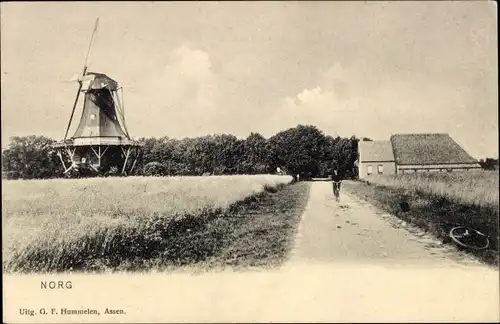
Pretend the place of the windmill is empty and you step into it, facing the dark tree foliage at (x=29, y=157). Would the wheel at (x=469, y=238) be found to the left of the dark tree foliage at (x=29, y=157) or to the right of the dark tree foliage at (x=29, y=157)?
left

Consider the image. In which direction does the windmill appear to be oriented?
to the viewer's left

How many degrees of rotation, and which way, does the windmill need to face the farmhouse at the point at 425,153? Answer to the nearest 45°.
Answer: approximately 135° to its left
